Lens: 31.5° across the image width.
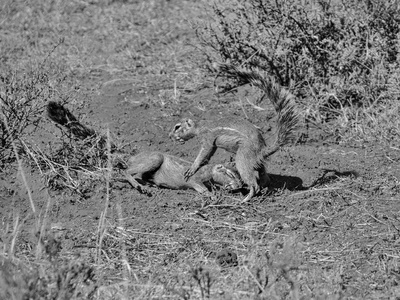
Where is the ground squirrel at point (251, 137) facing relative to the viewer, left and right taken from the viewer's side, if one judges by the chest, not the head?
facing to the left of the viewer

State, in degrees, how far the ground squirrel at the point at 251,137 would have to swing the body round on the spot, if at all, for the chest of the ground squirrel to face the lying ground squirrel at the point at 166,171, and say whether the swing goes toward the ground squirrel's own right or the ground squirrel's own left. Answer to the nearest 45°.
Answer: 0° — it already faces it
